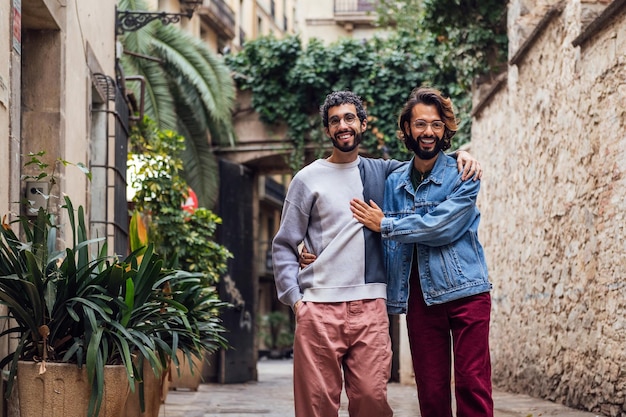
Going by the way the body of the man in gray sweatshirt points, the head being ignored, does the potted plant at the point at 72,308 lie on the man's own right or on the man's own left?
on the man's own right

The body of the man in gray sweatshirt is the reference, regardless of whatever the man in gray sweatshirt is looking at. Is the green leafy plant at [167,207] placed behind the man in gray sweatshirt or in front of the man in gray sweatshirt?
behind

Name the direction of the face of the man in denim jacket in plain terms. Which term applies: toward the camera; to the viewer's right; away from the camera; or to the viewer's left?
toward the camera

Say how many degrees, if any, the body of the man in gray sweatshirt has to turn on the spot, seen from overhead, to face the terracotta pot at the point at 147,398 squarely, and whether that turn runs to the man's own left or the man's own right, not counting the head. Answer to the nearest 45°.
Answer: approximately 135° to the man's own right

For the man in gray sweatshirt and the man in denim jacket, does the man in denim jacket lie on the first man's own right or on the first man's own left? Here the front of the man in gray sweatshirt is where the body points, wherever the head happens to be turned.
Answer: on the first man's own left

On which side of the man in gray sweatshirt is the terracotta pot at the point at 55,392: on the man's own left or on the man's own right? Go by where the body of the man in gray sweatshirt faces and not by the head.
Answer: on the man's own right

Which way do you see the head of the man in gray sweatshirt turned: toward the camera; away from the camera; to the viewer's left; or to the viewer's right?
toward the camera

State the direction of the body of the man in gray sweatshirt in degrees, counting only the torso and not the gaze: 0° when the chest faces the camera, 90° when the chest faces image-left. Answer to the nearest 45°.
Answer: approximately 0°

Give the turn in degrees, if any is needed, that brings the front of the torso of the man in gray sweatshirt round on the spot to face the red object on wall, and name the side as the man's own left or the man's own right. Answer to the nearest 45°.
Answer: approximately 180°
